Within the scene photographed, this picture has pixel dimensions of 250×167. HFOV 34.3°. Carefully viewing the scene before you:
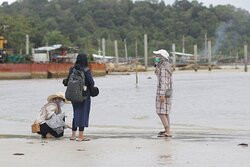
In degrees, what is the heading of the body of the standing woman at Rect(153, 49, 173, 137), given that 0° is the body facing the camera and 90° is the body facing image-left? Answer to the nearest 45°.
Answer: approximately 90°

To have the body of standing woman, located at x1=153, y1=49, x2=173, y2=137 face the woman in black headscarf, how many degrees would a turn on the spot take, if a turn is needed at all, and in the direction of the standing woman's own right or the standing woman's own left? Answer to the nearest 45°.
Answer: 0° — they already face them
